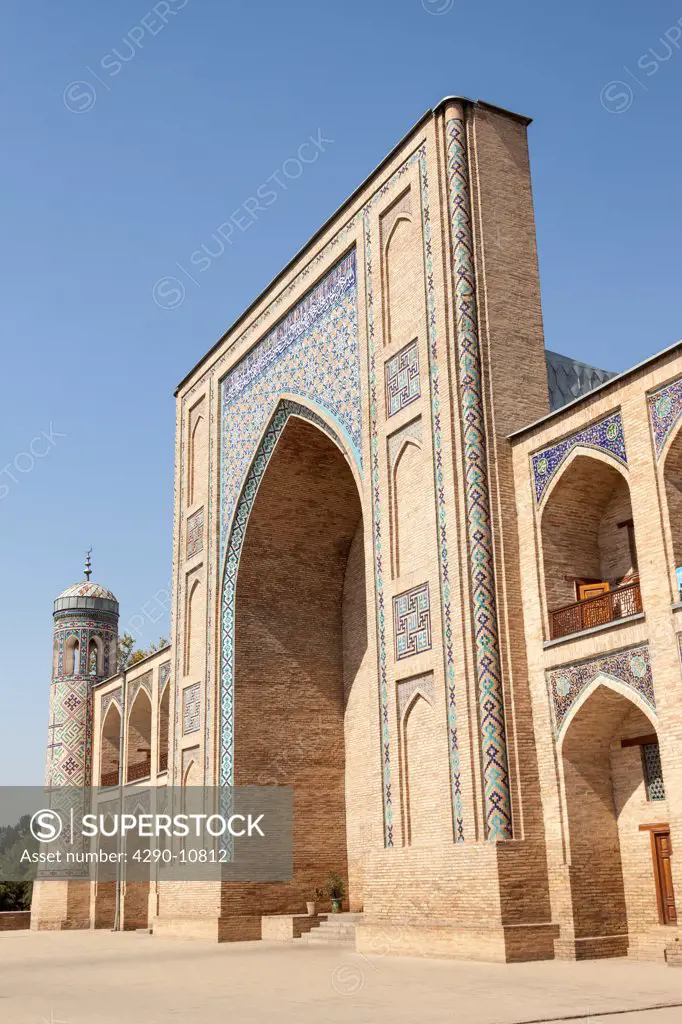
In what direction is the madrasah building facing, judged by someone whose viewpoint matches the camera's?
facing the viewer and to the left of the viewer
